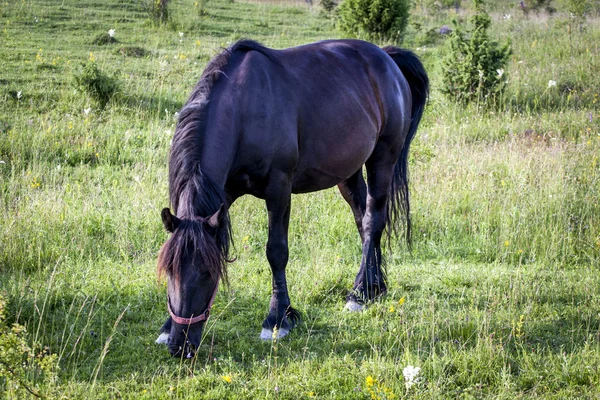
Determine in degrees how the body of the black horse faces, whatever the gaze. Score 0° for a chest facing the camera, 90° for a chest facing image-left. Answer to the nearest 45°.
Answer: approximately 45°

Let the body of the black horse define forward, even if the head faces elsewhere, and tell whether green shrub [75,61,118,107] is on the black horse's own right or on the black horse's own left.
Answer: on the black horse's own right

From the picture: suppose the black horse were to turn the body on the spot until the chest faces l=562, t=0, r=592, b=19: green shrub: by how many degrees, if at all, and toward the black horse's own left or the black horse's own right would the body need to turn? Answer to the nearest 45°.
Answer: approximately 180°

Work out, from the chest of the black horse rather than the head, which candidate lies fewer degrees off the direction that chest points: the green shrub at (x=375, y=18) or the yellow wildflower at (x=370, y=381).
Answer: the yellow wildflower

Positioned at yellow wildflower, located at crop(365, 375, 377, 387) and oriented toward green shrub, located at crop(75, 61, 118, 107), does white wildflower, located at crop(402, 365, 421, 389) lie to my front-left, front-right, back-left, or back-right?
back-right

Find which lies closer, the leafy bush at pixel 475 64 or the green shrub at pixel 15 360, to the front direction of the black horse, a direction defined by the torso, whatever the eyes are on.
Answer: the green shrub

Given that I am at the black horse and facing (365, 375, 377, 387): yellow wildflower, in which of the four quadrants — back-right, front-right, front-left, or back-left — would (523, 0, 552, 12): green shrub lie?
back-left
